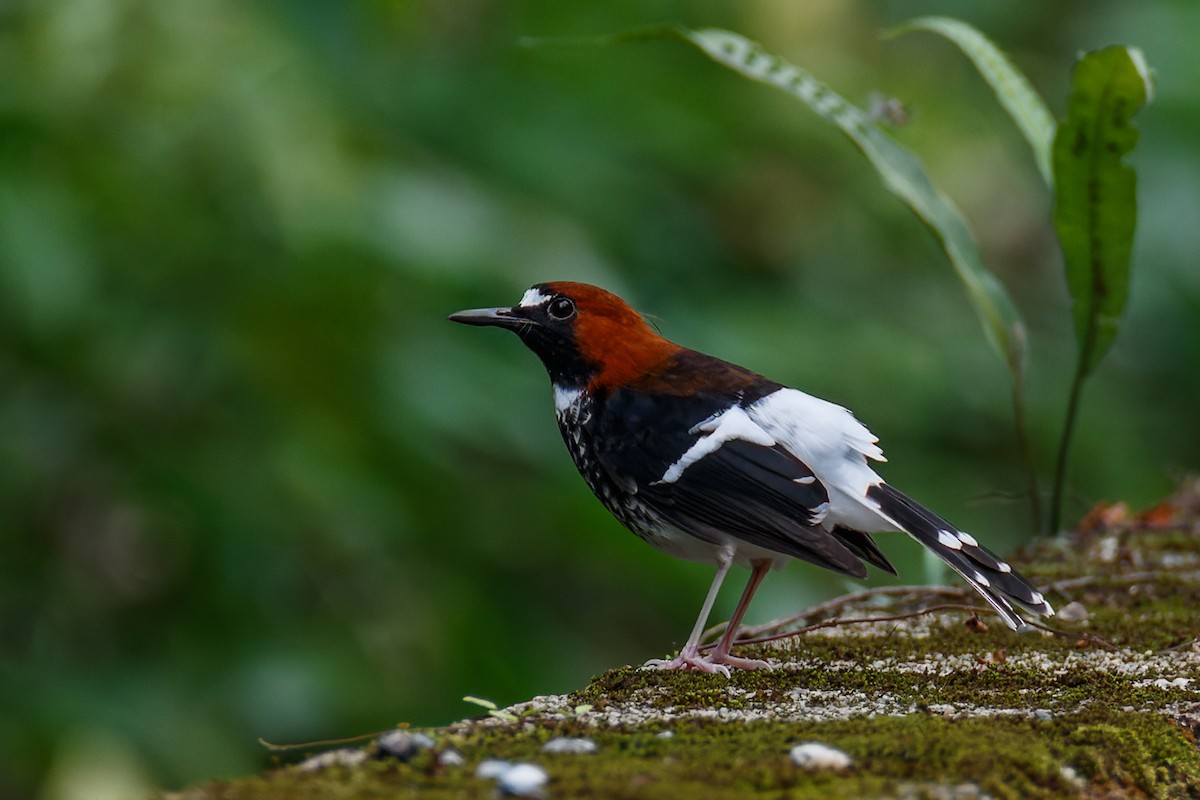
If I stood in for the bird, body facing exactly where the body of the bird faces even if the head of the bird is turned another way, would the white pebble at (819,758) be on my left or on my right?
on my left

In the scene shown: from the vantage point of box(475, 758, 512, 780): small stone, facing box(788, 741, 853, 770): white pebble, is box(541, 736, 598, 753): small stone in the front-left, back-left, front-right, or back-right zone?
front-left

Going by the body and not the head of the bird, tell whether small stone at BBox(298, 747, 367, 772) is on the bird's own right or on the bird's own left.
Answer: on the bird's own left

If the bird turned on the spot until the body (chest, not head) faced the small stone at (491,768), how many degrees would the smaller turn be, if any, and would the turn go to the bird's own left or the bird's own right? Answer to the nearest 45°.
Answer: approximately 90° to the bird's own left

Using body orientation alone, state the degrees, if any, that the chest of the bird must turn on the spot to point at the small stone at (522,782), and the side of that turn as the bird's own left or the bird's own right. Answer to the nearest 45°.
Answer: approximately 90° to the bird's own left

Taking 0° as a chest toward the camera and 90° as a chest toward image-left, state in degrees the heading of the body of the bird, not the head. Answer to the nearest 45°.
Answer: approximately 90°

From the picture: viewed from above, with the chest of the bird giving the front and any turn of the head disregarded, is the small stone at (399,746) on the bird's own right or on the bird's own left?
on the bird's own left

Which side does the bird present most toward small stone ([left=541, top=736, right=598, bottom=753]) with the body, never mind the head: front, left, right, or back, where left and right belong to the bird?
left
